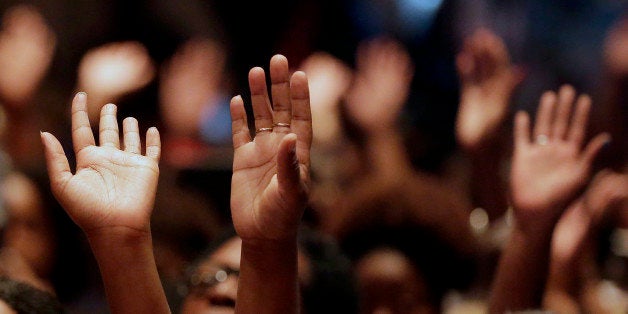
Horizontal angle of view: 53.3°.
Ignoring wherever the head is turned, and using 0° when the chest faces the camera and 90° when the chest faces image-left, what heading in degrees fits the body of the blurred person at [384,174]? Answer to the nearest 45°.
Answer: approximately 45°

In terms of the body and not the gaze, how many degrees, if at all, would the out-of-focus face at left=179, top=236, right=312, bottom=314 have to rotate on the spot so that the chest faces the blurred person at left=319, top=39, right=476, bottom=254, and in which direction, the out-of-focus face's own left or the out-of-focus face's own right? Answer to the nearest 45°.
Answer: approximately 180°

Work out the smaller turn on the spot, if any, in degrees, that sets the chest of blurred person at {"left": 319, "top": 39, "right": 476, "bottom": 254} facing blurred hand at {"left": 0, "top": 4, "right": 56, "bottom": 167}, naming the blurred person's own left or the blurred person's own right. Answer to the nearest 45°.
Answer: approximately 45° to the blurred person's own right

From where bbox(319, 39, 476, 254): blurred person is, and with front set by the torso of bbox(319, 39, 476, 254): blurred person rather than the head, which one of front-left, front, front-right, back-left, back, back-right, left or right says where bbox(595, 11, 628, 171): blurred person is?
back-left

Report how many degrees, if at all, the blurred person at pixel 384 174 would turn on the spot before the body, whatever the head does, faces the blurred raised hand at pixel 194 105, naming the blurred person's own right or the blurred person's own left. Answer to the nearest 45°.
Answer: approximately 90° to the blurred person's own right

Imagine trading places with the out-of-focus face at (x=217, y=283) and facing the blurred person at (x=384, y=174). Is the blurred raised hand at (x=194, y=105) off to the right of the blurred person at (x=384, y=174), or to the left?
left

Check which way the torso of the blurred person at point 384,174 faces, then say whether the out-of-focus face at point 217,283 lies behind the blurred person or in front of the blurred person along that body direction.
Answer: in front

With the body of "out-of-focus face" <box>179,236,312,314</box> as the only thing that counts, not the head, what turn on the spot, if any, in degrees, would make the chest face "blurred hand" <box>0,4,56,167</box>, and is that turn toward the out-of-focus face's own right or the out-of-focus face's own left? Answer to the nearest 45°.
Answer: approximately 90° to the out-of-focus face's own right

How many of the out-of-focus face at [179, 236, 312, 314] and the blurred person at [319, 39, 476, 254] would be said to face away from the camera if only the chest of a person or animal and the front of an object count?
0

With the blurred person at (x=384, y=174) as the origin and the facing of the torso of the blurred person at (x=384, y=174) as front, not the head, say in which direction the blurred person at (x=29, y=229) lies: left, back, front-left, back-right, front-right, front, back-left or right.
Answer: front-right

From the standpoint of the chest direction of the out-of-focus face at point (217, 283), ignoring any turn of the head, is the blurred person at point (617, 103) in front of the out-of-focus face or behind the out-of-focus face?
behind

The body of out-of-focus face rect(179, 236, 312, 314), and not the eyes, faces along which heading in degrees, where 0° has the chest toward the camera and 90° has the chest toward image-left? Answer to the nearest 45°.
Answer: approximately 45°
